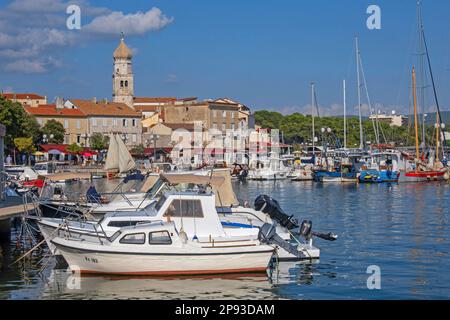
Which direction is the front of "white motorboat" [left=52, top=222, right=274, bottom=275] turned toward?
to the viewer's left

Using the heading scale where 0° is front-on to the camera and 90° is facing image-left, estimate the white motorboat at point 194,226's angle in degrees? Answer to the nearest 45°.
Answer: approximately 90°

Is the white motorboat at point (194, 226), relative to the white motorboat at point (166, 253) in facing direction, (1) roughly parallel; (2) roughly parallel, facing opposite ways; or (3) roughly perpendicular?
roughly parallel

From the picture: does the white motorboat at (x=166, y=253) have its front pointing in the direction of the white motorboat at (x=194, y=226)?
no

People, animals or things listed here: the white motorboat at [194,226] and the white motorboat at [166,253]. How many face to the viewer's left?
2

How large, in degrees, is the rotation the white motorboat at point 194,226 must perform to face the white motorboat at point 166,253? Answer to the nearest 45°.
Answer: approximately 90° to its left
